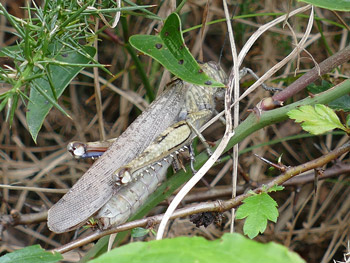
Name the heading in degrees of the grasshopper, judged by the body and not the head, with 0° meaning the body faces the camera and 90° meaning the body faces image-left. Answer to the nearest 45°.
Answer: approximately 270°

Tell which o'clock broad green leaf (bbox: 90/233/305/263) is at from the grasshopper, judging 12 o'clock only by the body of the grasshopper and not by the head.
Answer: The broad green leaf is roughly at 3 o'clock from the grasshopper.
